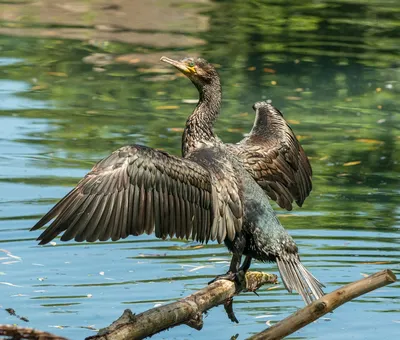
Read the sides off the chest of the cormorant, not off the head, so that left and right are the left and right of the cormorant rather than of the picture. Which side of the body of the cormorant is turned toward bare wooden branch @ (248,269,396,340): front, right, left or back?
back

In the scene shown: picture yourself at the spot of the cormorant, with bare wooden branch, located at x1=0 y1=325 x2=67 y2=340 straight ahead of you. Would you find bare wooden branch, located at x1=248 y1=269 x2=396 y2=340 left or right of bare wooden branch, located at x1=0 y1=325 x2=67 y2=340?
left

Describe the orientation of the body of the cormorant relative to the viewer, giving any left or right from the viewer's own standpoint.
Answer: facing away from the viewer and to the left of the viewer

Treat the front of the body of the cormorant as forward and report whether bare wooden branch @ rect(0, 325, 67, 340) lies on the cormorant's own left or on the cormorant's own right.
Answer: on the cormorant's own left

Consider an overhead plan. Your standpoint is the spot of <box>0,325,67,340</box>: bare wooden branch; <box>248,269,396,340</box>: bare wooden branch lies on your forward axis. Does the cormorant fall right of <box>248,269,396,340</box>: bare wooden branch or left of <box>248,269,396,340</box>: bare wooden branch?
left
